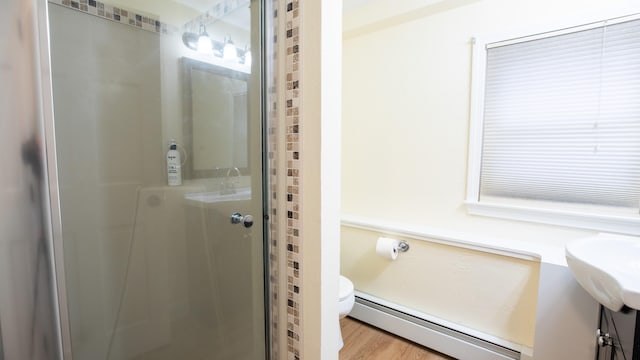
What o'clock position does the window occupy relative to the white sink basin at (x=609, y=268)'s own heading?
The window is roughly at 4 o'clock from the white sink basin.

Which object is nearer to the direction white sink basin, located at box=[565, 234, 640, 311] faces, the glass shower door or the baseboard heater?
the glass shower door

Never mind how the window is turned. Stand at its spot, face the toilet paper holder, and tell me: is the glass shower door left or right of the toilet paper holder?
left

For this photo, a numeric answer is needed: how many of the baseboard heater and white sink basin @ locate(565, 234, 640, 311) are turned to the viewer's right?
0

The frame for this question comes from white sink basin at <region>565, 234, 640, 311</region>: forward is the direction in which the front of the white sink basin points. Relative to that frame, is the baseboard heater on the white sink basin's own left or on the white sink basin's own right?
on the white sink basin's own right

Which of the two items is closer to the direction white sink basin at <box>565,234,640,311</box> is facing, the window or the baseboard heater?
the baseboard heater

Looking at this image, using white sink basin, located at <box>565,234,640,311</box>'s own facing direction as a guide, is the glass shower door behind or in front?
in front

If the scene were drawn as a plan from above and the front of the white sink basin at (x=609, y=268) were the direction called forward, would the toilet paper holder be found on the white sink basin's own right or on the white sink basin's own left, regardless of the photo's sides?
on the white sink basin's own right

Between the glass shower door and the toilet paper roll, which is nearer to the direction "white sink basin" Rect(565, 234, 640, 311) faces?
the glass shower door

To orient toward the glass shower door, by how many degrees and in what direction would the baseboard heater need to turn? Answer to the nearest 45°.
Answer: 0° — it already faces it

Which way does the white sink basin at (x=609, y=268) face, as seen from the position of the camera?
facing the viewer and to the left of the viewer

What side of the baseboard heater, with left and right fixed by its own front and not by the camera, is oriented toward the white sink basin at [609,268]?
left
